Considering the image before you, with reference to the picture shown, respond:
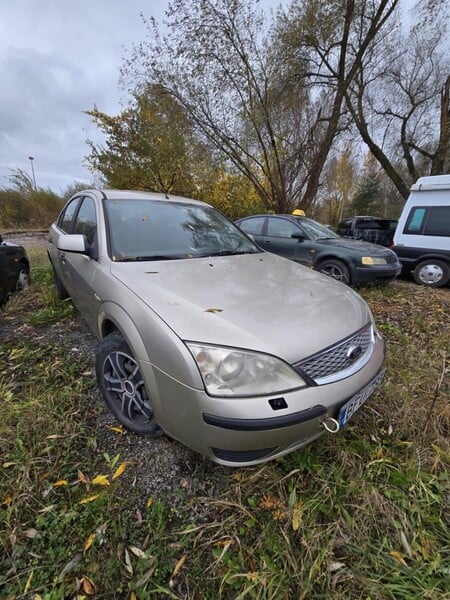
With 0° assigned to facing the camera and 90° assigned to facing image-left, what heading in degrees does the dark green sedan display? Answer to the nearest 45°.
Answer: approximately 315°

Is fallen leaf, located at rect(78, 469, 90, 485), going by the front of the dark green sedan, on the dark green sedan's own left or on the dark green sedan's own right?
on the dark green sedan's own right

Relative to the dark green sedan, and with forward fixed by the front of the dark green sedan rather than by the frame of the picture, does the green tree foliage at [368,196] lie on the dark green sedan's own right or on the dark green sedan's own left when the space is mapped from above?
on the dark green sedan's own left
